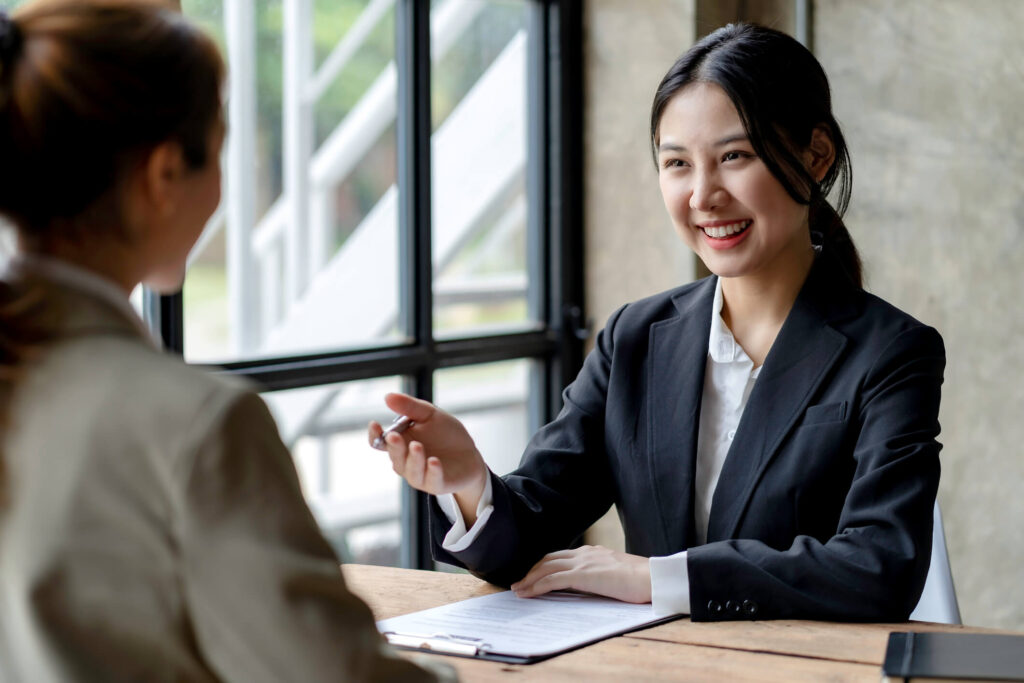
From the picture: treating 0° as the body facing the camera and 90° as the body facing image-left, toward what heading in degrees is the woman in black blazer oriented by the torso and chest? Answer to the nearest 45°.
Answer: approximately 45°

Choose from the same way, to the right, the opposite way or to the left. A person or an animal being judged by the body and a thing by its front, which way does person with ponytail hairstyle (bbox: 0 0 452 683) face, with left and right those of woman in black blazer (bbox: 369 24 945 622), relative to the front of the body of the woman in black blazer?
the opposite way

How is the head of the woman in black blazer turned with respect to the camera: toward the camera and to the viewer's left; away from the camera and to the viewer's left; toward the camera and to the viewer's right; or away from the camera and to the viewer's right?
toward the camera and to the viewer's left

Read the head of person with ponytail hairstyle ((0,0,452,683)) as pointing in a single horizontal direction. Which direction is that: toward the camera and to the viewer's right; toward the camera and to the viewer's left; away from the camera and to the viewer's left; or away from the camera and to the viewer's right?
away from the camera and to the viewer's right

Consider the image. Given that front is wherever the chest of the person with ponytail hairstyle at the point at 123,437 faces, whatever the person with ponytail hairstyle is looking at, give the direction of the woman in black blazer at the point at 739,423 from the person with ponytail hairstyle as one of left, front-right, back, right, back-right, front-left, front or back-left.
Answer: front

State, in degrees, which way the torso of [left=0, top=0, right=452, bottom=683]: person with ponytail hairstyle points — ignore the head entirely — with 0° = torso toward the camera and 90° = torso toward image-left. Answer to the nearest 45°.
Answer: approximately 225°
